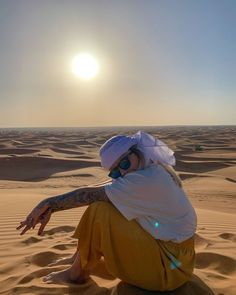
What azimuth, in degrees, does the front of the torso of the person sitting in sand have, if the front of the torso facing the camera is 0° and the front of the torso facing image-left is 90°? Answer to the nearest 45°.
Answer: approximately 90°
